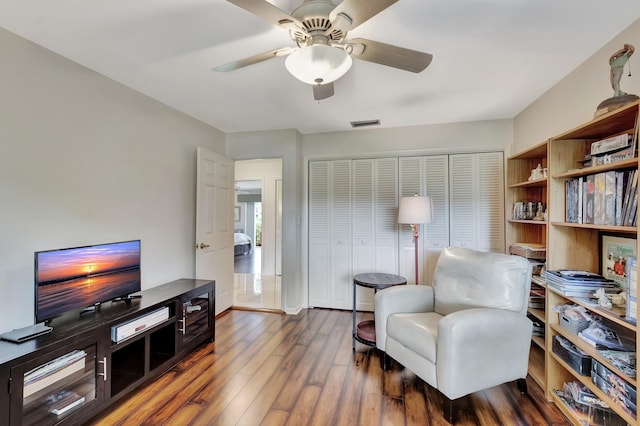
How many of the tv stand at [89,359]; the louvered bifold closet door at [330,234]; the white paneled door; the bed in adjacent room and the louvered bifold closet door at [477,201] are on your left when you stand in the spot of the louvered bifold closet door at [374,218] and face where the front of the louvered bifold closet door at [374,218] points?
1

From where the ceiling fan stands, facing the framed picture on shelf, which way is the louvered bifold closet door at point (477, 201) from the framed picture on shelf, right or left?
left

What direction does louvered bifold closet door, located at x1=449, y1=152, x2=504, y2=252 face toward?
toward the camera

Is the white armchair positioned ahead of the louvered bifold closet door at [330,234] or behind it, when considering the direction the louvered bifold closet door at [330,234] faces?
ahead

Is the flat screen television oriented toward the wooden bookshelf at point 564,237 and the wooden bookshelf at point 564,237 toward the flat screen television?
yes

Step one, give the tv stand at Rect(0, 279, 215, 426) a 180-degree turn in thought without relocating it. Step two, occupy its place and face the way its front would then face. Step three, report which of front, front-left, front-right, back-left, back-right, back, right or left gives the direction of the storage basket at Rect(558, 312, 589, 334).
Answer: back

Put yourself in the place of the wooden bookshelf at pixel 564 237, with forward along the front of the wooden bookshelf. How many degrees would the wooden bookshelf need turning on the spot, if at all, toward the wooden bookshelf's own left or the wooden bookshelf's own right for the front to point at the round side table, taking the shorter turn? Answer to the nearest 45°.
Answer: approximately 45° to the wooden bookshelf's own right

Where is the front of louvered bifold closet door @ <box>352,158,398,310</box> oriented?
toward the camera

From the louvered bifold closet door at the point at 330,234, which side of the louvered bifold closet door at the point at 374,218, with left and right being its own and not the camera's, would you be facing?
right

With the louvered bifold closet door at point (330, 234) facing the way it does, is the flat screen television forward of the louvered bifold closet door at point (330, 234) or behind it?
forward

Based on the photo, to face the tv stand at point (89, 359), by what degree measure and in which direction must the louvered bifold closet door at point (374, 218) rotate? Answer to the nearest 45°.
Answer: approximately 45° to its right

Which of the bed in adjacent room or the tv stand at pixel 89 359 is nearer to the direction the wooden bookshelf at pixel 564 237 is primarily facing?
the tv stand

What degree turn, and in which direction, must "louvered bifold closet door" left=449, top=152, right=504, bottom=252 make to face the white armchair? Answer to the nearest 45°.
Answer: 0° — it already faces it

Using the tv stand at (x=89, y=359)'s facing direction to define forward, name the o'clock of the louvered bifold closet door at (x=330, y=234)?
The louvered bifold closet door is roughly at 10 o'clock from the tv stand.

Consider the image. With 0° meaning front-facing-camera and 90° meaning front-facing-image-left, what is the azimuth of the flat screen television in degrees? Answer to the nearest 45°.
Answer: approximately 315°

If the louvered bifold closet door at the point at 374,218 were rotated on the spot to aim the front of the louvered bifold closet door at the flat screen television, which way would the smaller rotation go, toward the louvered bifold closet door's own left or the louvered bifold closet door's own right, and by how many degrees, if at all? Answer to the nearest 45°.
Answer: approximately 45° to the louvered bifold closet door's own right

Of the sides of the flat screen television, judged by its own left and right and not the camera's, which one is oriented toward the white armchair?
front

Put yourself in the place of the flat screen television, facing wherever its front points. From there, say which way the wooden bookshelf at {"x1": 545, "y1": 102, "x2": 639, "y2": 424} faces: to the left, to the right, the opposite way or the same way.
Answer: the opposite way

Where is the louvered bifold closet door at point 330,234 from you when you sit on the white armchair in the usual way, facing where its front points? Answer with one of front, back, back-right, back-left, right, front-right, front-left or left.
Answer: right

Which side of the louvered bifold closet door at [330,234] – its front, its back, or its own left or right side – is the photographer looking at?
front

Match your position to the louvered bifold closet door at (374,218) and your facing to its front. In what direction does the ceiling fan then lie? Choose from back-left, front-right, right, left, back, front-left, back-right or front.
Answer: front

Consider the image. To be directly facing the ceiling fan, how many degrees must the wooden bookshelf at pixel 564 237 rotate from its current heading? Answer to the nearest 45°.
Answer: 0° — it already faces it
